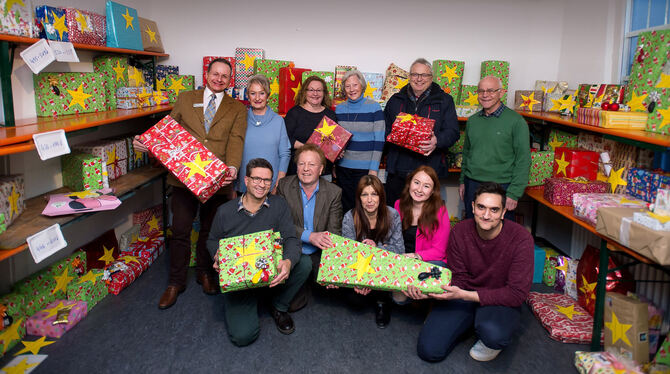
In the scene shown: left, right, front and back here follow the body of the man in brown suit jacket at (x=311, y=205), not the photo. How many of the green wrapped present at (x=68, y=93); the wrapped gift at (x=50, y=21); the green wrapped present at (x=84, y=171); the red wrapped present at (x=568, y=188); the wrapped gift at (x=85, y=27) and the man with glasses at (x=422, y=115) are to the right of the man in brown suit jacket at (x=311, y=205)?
4

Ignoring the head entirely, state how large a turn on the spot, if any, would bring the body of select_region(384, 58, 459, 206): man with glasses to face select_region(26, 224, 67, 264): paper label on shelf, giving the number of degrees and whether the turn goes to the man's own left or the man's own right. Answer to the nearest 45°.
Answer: approximately 45° to the man's own right

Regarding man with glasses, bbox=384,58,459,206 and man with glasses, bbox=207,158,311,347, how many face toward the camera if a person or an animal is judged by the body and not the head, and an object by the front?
2

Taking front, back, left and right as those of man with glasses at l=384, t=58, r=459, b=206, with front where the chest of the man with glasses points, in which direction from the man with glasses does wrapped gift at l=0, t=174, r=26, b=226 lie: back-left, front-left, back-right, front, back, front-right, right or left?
front-right

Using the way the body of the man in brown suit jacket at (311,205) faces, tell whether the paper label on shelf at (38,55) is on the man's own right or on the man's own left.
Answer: on the man's own right

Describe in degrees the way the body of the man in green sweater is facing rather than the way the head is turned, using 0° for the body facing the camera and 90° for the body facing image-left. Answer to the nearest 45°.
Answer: approximately 45°

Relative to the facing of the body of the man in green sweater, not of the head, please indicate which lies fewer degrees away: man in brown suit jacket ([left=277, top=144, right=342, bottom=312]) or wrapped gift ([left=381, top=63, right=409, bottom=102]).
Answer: the man in brown suit jacket
